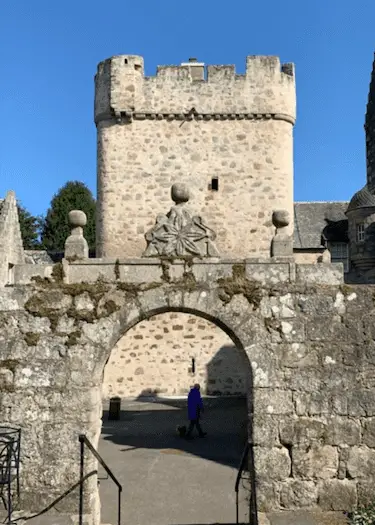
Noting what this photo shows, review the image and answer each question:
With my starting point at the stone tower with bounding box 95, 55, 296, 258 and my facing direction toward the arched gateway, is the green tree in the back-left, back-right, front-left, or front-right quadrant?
back-right
